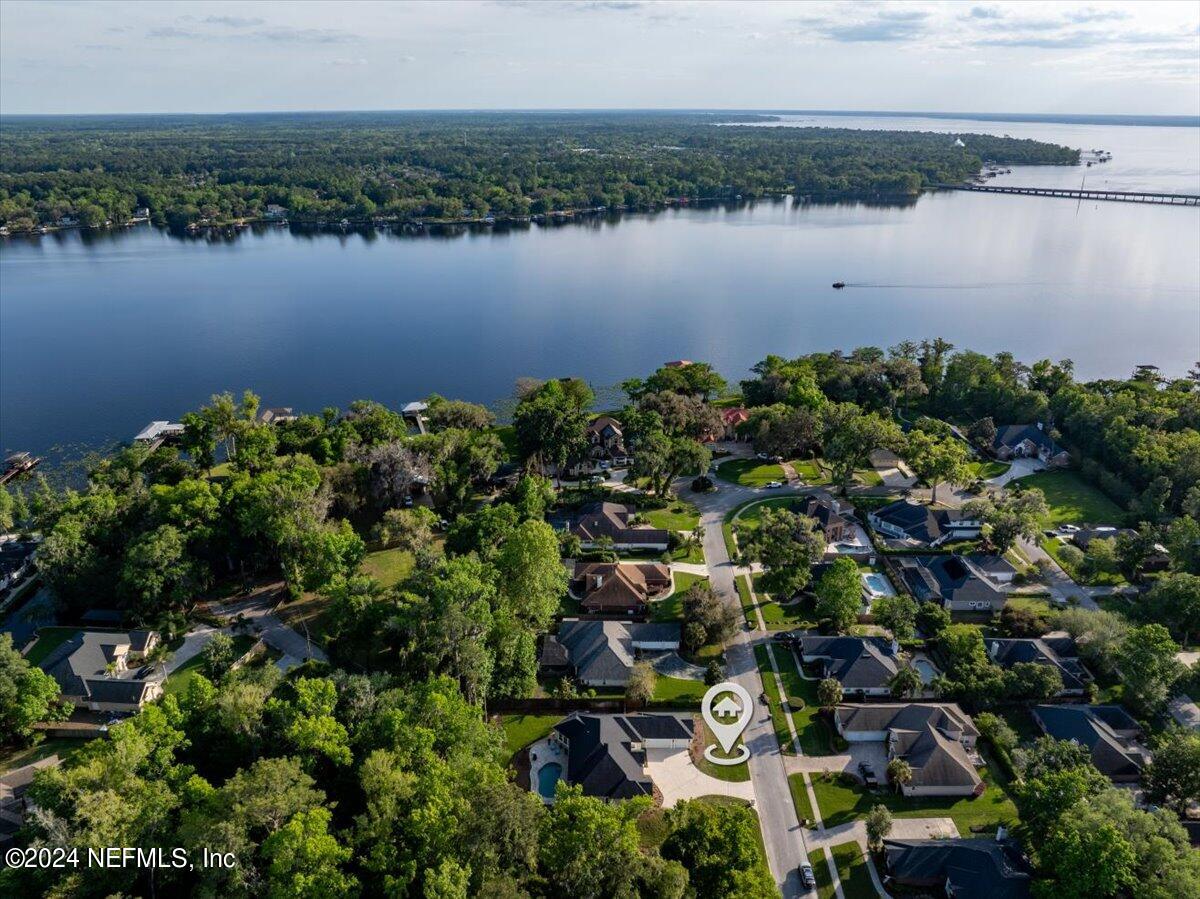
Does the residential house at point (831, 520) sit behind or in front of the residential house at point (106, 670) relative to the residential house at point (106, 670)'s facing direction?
in front

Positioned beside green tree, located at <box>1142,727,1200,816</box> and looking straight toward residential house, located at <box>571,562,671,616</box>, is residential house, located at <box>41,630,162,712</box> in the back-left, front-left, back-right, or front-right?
front-left

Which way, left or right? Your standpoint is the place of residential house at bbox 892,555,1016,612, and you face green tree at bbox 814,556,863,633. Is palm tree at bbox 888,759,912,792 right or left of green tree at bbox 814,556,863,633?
left

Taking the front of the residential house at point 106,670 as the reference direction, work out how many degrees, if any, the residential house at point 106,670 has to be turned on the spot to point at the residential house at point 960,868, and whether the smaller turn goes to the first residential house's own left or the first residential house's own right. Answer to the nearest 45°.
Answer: approximately 45° to the first residential house's own right

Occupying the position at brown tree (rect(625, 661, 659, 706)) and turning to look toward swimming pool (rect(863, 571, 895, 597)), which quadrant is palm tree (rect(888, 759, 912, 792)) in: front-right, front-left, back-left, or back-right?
front-right

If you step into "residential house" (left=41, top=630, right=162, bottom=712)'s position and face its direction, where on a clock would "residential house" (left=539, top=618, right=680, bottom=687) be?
"residential house" (left=539, top=618, right=680, bottom=687) is roughly at 1 o'clock from "residential house" (left=41, top=630, right=162, bottom=712).

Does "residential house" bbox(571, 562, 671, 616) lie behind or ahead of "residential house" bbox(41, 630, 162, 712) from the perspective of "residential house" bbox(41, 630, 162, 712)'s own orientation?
ahead

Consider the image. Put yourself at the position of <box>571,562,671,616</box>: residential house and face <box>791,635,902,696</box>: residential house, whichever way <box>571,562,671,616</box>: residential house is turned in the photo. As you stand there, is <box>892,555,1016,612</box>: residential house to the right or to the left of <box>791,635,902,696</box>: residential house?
left

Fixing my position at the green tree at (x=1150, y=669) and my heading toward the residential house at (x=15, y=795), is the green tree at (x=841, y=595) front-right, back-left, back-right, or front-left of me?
front-right

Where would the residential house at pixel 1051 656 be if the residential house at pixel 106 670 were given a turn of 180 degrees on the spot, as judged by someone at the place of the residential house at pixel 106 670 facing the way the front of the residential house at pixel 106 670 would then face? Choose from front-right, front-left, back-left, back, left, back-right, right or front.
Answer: back-left

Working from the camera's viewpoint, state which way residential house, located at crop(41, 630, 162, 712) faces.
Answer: facing to the right of the viewer
